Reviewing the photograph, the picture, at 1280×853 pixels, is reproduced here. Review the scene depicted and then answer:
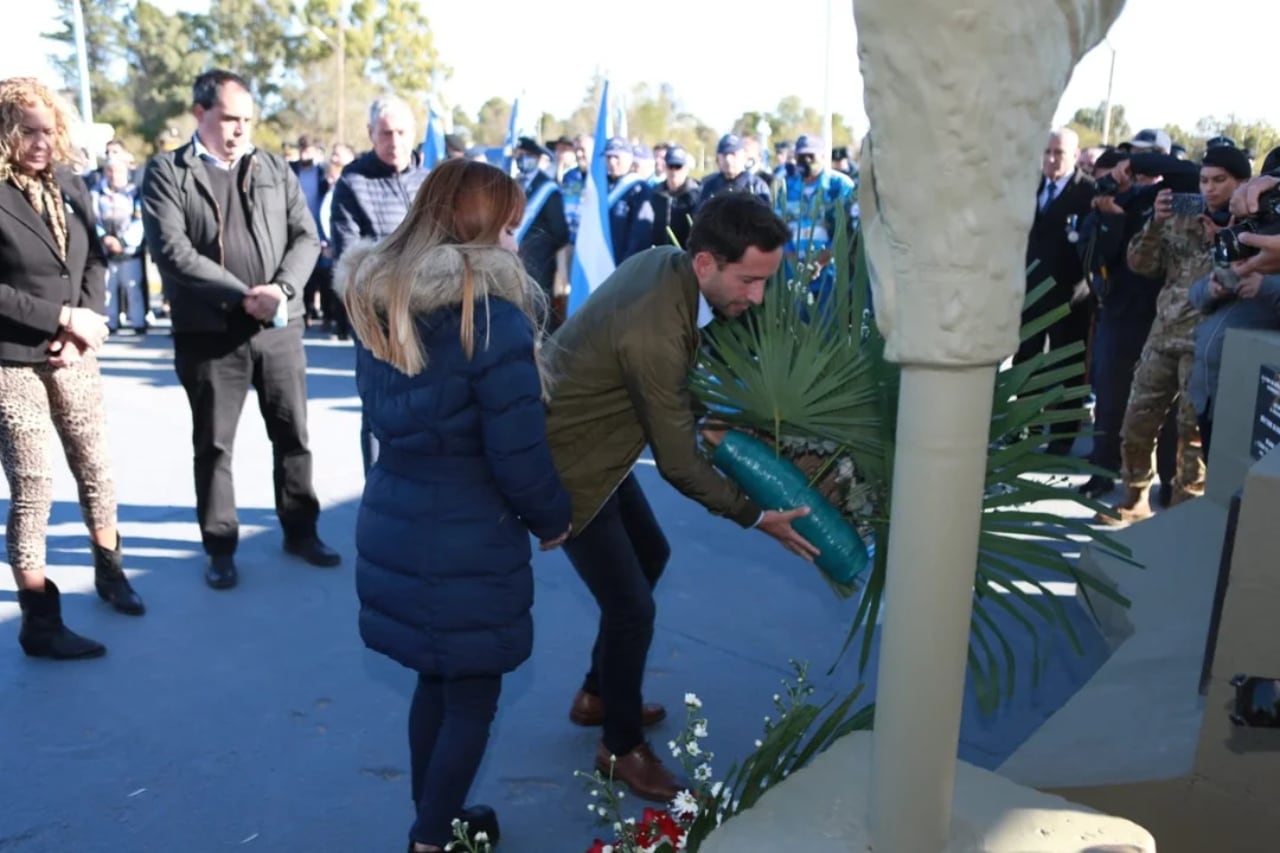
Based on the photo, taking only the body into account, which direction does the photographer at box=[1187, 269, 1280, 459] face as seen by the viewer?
to the viewer's left

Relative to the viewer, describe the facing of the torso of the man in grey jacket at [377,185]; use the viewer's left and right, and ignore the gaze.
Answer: facing the viewer and to the right of the viewer

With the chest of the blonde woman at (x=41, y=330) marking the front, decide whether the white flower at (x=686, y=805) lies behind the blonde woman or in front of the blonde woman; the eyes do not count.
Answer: in front

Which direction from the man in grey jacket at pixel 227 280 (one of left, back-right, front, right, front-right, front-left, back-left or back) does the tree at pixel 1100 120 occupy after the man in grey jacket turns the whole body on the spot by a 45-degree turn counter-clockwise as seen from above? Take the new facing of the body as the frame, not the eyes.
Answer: front-left

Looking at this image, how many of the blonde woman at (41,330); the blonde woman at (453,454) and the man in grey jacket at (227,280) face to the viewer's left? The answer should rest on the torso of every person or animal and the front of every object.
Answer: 0

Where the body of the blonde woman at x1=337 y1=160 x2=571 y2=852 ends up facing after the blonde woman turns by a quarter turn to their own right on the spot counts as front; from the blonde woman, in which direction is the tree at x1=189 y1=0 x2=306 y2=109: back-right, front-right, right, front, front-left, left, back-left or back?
back-left

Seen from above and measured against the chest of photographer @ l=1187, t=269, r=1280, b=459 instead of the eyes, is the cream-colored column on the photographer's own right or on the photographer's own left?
on the photographer's own left

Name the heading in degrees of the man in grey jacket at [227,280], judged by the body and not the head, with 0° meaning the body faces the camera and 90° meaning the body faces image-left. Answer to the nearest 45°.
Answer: approximately 315°

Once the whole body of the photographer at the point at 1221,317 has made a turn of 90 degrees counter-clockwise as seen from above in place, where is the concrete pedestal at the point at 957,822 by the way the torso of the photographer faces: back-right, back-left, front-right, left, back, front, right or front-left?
front
